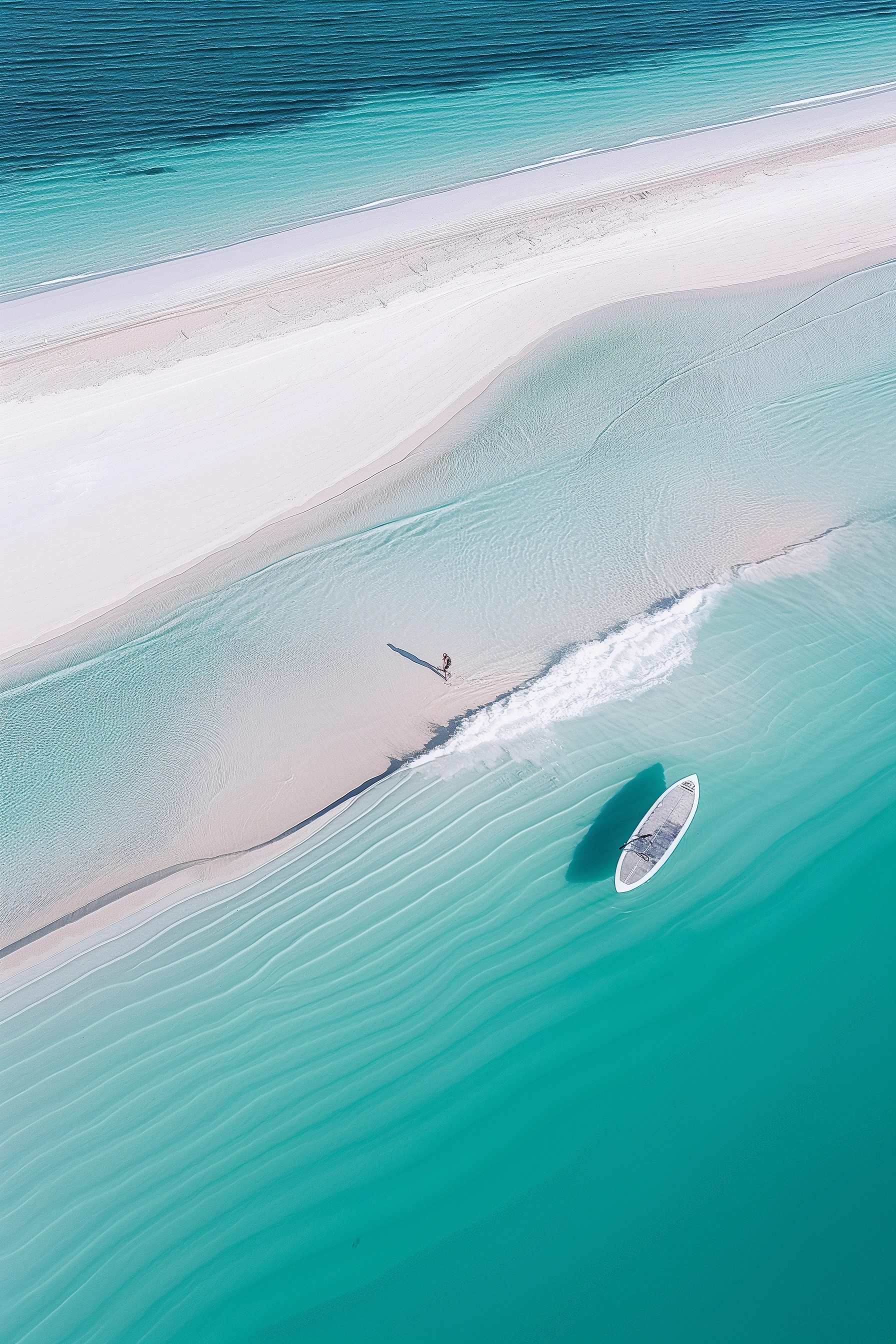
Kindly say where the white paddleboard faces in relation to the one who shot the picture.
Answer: facing away from the viewer and to the right of the viewer
